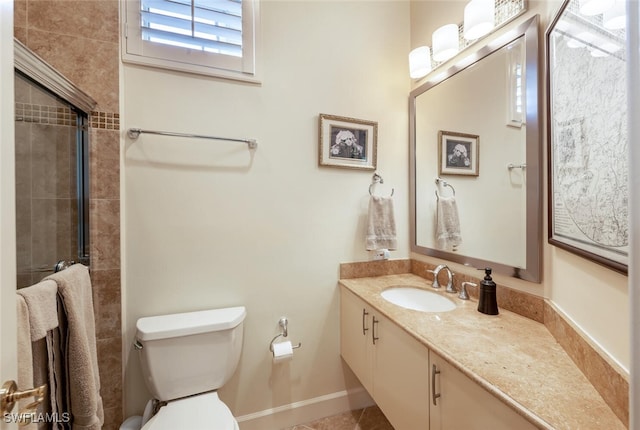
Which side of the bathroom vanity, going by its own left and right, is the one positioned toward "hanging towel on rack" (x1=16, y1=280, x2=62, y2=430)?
front

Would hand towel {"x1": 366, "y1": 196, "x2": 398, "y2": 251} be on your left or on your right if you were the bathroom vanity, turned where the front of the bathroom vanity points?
on your right

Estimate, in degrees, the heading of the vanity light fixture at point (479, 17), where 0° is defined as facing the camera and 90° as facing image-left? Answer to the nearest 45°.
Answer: approximately 45°

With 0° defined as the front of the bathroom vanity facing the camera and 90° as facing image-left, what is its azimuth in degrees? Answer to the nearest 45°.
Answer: approximately 45°

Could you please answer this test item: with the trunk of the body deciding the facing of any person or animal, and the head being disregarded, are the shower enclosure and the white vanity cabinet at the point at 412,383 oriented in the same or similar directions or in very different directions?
very different directions

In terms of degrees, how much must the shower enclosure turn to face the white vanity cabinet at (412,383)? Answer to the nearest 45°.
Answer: approximately 45° to its right

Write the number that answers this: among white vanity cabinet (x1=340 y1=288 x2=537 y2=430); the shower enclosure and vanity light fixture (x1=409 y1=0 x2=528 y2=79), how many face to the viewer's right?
1

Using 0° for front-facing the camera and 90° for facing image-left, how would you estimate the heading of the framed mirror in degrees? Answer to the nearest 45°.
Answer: approximately 45°

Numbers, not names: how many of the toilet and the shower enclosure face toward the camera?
1

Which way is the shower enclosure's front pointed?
to the viewer's right

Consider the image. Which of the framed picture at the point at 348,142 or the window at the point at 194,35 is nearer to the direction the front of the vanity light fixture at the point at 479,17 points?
the window
